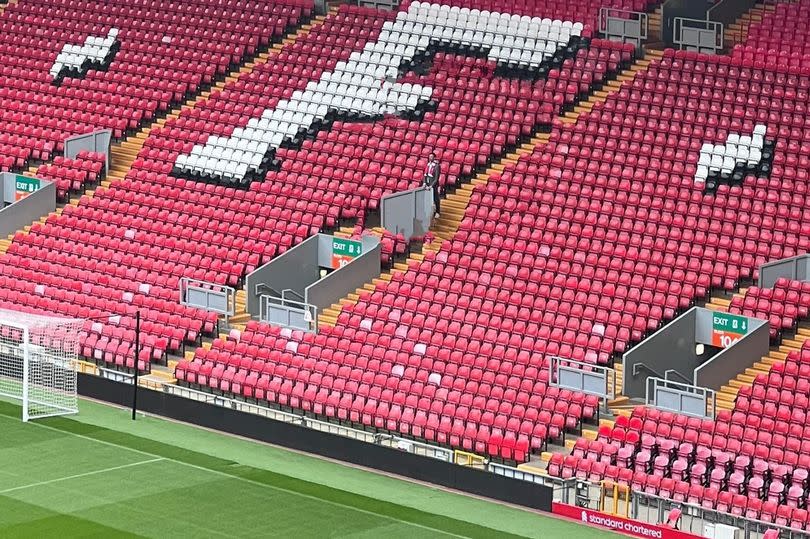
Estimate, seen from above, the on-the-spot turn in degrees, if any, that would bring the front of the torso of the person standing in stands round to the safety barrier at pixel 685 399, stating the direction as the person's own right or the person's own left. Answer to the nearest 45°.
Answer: approximately 90° to the person's own left

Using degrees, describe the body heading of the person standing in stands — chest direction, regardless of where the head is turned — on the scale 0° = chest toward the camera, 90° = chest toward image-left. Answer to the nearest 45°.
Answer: approximately 45°

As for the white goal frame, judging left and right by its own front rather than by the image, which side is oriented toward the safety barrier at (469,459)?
left

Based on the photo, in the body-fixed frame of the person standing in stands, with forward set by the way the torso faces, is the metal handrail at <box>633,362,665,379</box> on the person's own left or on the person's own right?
on the person's own left

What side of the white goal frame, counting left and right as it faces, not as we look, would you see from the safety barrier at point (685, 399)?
left

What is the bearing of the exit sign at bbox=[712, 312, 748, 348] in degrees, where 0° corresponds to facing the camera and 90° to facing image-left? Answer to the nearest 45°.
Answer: approximately 45°

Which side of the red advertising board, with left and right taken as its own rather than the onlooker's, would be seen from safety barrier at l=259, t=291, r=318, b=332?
right

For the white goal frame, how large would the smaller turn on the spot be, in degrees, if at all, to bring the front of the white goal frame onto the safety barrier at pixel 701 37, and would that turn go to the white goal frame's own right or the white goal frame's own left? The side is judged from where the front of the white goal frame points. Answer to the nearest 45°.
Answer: approximately 135° to the white goal frame's own left
